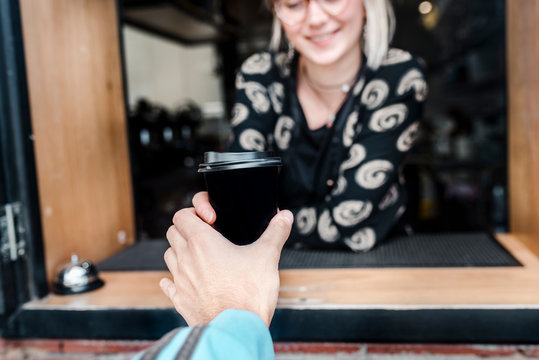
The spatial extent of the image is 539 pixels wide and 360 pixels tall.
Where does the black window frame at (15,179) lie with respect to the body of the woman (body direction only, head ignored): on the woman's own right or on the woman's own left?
on the woman's own right

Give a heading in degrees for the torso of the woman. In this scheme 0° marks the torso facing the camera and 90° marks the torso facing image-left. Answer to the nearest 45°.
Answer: approximately 0°

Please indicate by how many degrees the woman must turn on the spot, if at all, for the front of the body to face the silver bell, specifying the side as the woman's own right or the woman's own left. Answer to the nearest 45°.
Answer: approximately 45° to the woman's own right
